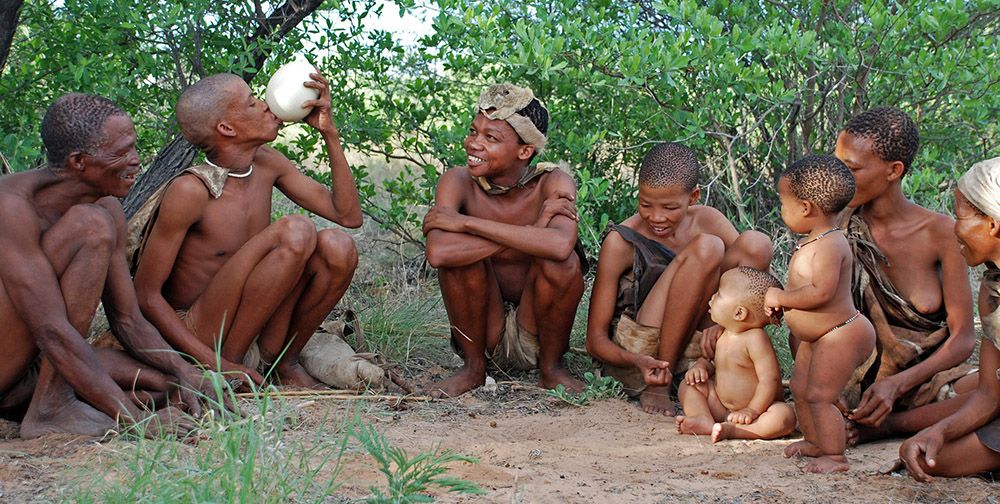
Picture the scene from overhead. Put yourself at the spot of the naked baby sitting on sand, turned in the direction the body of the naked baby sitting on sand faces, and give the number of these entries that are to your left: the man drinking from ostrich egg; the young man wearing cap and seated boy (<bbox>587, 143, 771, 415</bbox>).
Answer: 0

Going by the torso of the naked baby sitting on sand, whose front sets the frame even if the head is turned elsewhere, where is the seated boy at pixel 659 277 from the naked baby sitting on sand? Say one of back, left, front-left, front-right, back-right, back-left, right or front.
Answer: right

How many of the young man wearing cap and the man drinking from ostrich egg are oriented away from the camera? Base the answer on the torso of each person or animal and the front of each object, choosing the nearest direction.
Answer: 0

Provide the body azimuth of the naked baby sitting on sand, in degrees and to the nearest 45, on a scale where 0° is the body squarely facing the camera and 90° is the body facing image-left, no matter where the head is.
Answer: approximately 45°

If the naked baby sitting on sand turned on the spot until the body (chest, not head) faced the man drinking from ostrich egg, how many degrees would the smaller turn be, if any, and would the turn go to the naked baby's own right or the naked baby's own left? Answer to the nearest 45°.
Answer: approximately 45° to the naked baby's own right

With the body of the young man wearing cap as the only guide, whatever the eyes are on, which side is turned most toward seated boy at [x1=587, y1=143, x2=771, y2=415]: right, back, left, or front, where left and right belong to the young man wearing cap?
left

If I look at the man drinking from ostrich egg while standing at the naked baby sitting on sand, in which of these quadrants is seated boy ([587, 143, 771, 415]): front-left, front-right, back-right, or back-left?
front-right

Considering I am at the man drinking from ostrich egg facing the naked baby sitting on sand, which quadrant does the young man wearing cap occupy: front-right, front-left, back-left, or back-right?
front-left

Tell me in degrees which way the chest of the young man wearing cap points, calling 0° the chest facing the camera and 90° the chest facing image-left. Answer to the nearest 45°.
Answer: approximately 0°

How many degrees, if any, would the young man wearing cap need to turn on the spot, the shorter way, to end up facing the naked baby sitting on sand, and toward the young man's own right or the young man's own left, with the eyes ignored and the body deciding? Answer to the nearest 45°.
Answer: approximately 45° to the young man's own left

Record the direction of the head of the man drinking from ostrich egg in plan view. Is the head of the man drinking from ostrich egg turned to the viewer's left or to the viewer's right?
to the viewer's right
